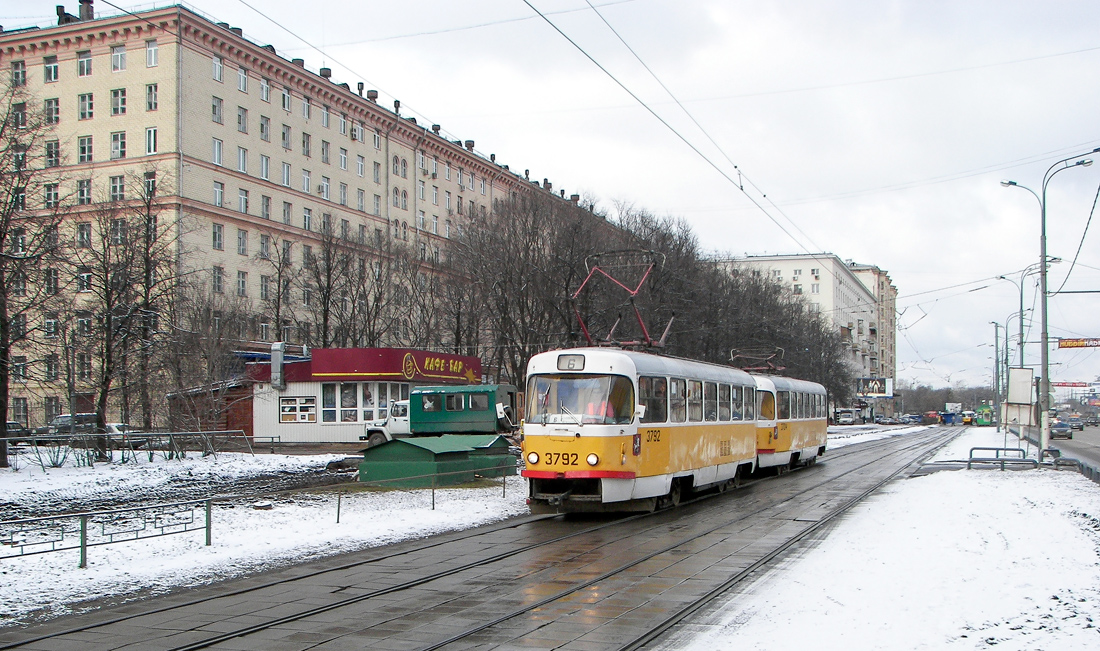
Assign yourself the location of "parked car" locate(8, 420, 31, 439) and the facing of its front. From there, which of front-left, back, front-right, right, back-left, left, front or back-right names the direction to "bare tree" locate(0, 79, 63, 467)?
right

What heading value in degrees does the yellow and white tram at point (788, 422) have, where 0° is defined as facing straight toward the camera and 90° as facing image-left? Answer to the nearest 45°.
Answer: approximately 45°

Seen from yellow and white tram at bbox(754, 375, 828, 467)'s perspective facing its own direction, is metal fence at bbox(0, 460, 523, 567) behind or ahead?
ahead
